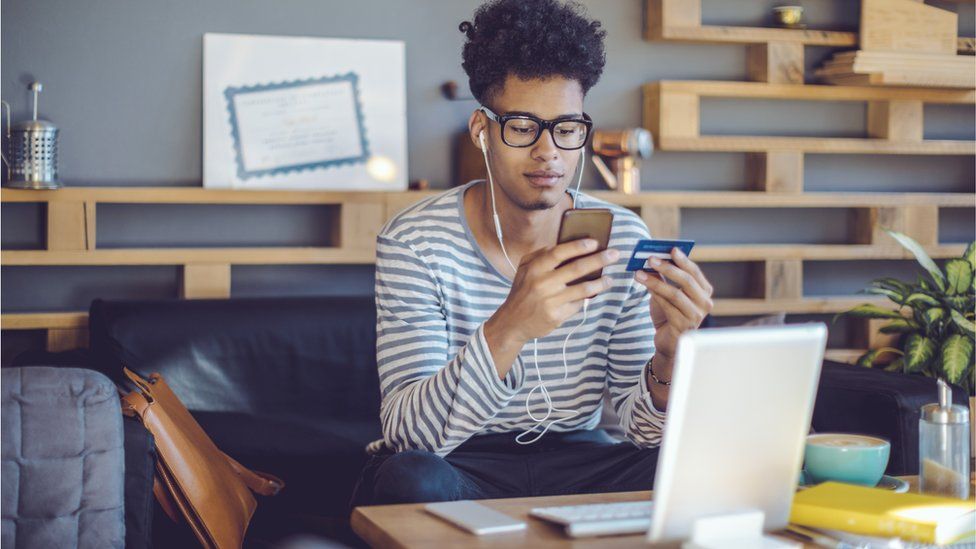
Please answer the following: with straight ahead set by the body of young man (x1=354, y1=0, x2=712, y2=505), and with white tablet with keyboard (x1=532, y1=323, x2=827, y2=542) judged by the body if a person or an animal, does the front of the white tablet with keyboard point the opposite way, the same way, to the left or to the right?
the opposite way

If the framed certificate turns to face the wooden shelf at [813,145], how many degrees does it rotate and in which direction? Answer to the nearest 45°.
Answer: approximately 90° to its left

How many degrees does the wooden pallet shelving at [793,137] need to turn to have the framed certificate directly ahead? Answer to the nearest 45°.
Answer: approximately 45° to its right

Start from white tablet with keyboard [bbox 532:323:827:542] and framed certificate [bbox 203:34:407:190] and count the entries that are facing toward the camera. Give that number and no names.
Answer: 1

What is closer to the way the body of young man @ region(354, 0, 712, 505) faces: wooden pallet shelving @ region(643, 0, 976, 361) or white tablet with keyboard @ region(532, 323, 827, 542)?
the white tablet with keyboard

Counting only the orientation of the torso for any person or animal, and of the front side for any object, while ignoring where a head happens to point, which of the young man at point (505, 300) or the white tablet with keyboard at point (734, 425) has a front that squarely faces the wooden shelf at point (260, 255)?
the white tablet with keyboard

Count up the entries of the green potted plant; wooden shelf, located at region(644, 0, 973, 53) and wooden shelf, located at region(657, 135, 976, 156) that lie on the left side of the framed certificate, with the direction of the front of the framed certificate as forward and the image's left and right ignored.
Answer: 3

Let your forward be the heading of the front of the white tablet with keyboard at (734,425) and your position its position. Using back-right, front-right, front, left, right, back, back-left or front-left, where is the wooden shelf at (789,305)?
front-right

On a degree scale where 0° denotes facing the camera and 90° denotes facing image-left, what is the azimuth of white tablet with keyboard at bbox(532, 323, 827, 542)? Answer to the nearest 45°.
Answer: approximately 135°

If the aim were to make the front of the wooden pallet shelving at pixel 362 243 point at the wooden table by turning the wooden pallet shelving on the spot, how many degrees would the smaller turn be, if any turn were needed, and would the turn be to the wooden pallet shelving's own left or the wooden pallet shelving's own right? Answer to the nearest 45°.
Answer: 0° — it already faces it

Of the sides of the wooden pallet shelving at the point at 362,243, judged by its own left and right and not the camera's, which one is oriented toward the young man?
front

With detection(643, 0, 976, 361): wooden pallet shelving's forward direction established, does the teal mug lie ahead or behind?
ahead

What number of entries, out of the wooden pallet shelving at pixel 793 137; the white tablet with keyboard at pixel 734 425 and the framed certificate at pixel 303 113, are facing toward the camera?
2
